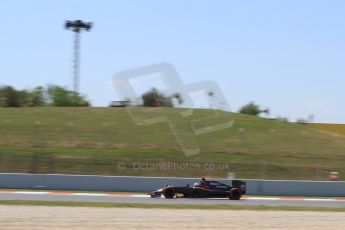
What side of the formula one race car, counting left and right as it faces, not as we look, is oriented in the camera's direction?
left
